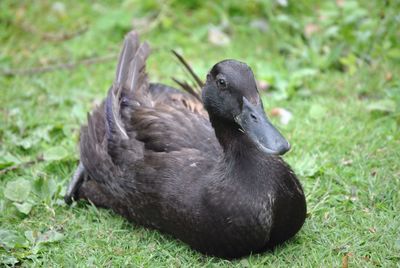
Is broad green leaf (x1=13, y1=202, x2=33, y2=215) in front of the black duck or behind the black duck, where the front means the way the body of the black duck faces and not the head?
behind

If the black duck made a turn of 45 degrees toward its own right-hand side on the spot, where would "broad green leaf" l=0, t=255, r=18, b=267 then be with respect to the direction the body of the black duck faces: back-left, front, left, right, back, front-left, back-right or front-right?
right

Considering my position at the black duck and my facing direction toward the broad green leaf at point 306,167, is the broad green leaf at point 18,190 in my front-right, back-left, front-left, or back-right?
back-left

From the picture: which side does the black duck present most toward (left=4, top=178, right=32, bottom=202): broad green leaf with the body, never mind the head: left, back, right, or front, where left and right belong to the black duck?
back

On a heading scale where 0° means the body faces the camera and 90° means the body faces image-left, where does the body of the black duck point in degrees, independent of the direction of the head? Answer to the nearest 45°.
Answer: approximately 315°

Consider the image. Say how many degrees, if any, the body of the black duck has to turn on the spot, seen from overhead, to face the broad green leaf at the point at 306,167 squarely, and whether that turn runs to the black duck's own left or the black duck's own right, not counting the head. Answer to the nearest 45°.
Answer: approximately 90° to the black duck's own left

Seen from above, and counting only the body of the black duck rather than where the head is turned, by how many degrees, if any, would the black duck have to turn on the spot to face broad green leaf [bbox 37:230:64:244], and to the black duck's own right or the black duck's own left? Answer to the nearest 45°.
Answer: approximately 135° to the black duck's own right

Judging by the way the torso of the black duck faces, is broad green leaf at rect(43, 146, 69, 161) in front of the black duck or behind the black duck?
behind

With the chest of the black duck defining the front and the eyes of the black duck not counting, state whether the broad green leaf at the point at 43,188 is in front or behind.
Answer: behind

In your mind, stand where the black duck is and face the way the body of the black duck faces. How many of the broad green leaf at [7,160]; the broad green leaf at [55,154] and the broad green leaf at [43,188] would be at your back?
3

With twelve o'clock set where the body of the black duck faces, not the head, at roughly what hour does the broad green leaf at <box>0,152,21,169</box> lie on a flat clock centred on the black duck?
The broad green leaf is roughly at 6 o'clock from the black duck.
